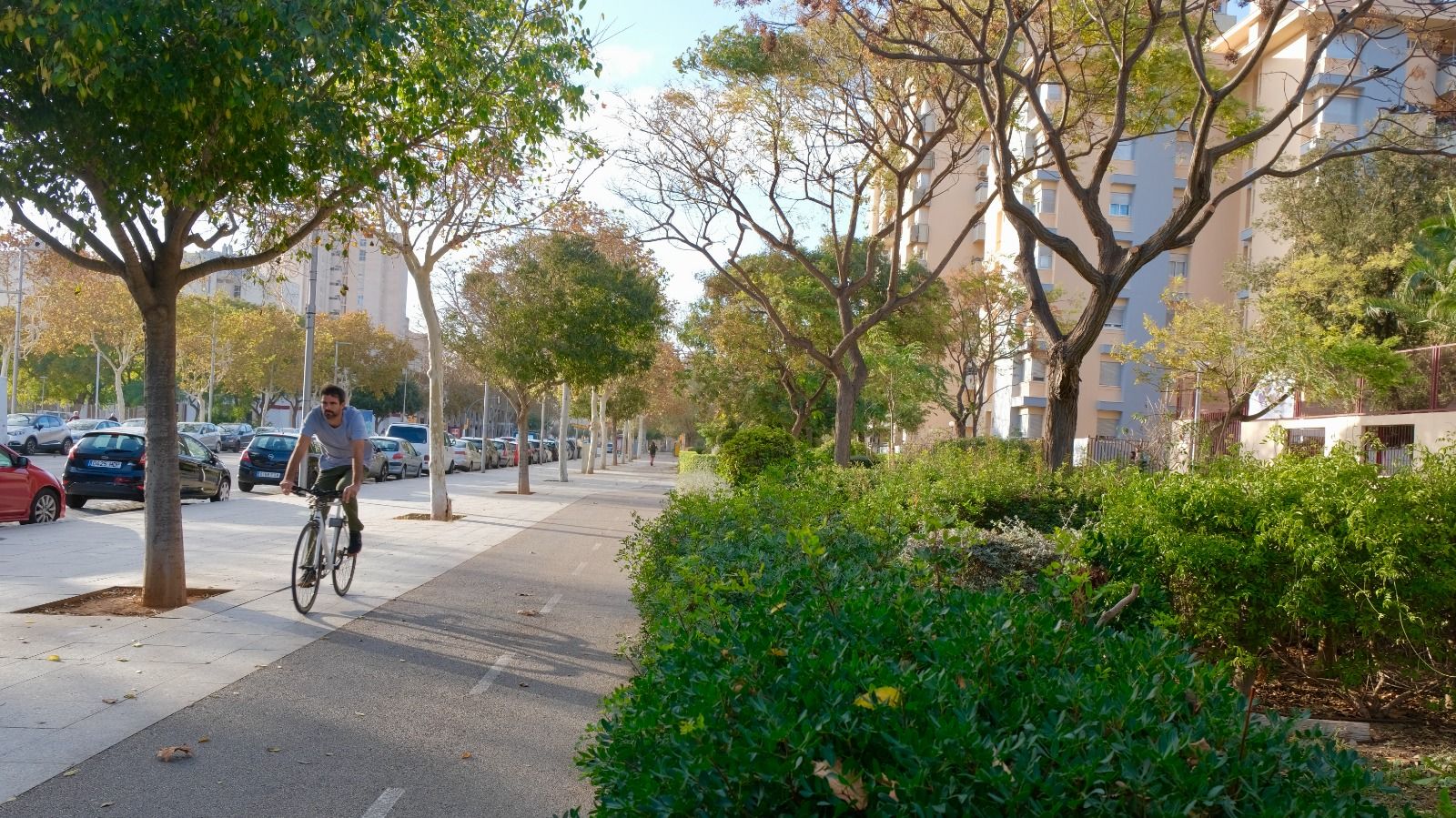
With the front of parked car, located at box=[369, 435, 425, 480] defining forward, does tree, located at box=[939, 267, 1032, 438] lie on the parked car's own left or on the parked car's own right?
on the parked car's own right

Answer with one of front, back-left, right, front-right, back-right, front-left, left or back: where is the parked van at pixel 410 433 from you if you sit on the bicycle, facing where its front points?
back-right

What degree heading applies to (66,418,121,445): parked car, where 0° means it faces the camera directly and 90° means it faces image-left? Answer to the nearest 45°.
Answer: approximately 45°

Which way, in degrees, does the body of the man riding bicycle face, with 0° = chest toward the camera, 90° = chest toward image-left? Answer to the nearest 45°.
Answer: approximately 45°

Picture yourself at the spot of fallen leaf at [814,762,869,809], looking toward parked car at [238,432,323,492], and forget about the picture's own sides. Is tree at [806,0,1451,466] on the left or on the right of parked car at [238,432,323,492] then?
right

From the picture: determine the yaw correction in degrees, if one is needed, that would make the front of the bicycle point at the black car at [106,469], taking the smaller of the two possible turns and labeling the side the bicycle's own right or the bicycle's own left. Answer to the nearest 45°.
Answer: approximately 135° to the bicycle's own right

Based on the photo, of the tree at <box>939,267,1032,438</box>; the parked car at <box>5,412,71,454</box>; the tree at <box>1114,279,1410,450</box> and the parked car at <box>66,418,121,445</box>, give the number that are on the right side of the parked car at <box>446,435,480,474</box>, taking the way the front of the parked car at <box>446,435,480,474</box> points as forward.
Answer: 2

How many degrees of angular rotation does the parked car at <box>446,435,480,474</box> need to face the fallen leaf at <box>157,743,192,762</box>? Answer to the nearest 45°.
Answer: approximately 135° to its right

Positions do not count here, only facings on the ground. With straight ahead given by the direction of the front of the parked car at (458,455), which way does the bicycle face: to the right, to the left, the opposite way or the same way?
the opposite way

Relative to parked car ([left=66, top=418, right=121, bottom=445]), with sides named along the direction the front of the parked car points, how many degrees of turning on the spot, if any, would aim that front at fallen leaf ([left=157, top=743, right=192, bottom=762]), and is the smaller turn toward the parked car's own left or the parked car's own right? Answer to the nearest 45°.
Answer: approximately 45° to the parked car's own left

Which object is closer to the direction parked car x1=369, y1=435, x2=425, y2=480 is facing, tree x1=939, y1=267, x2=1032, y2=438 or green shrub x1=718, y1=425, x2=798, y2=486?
the tree

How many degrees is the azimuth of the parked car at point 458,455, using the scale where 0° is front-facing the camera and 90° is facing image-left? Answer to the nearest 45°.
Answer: approximately 225°

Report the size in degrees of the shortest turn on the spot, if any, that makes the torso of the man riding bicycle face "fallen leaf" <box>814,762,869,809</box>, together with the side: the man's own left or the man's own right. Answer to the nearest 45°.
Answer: approximately 45° to the man's own left

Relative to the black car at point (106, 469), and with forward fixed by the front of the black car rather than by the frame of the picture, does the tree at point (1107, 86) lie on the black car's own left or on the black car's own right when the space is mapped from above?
on the black car's own right
